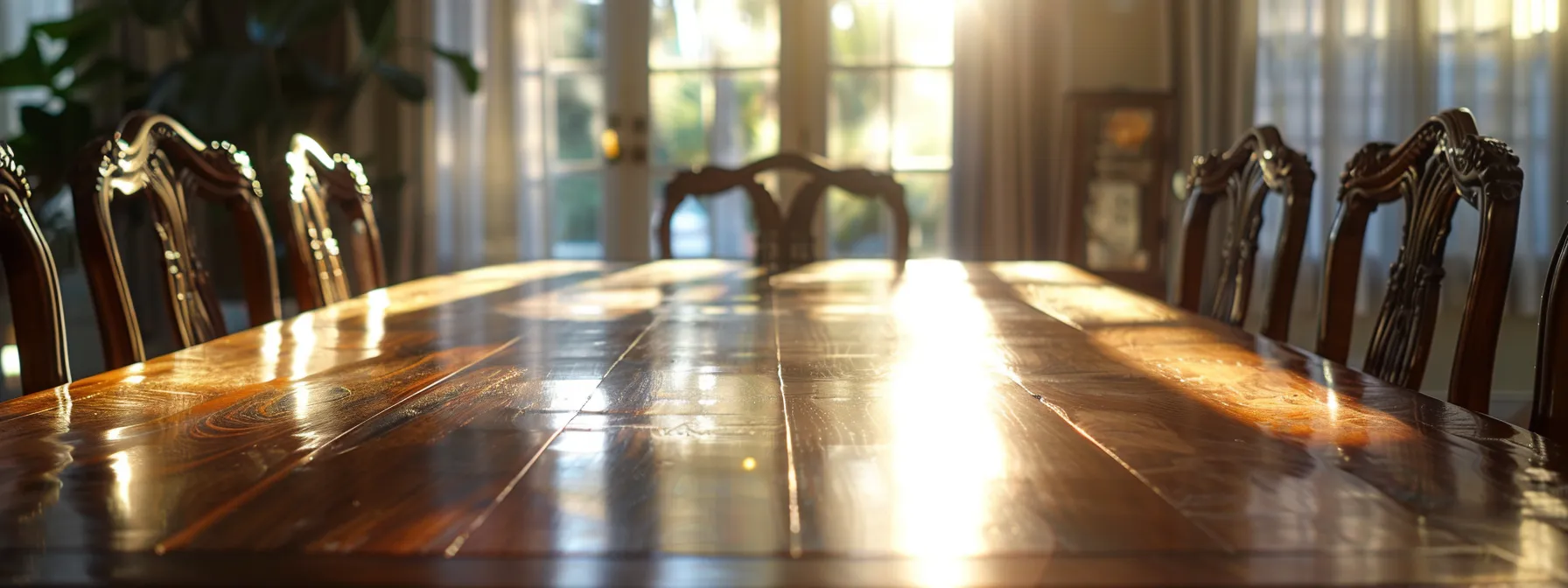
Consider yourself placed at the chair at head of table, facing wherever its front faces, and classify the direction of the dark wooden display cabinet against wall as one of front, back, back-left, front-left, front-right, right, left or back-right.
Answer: back-left

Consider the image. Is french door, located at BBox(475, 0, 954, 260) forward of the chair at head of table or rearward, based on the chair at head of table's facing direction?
rearward

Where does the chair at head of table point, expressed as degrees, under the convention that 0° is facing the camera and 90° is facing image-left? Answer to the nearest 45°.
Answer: approximately 0°

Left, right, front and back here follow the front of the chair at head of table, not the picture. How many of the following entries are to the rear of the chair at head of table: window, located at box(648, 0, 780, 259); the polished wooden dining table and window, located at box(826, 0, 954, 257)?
2

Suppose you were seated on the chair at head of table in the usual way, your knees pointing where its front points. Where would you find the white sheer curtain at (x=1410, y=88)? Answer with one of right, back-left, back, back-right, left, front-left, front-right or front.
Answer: back-left

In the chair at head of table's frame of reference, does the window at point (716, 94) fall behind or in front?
behind

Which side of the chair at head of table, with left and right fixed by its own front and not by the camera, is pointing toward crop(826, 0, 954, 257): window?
back

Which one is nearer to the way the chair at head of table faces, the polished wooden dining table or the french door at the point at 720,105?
the polished wooden dining table

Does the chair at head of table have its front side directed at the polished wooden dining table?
yes
